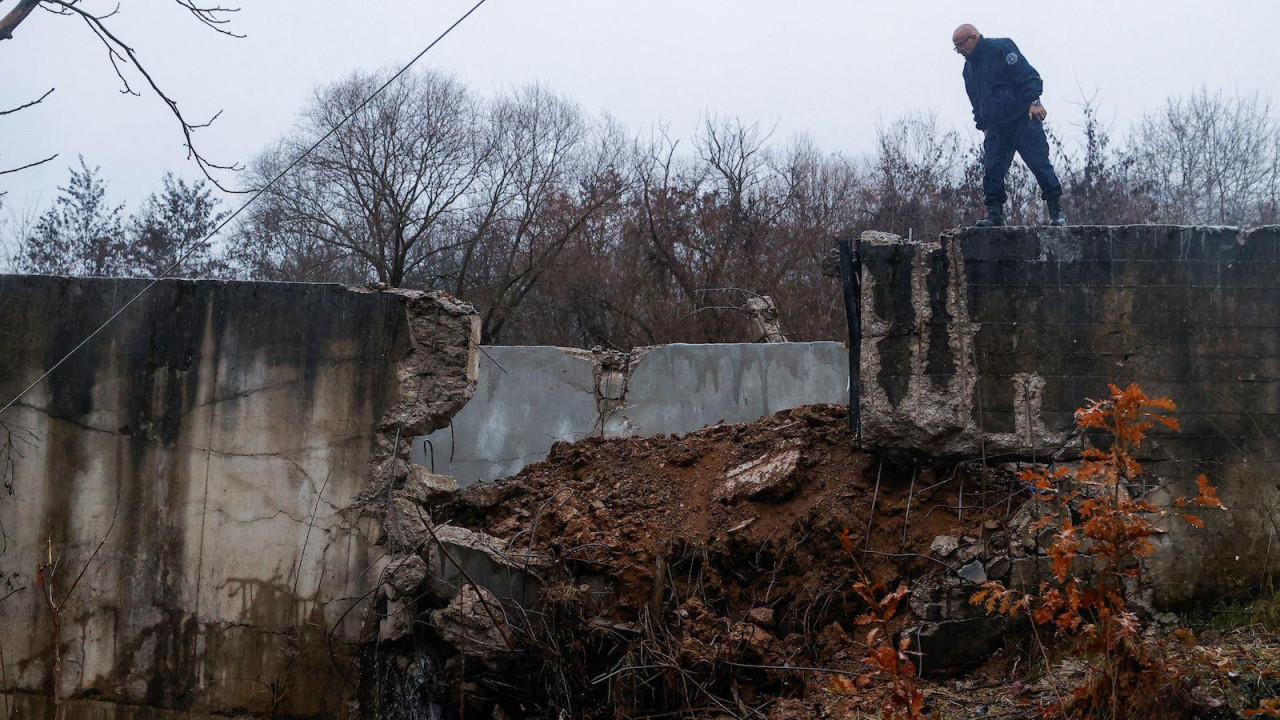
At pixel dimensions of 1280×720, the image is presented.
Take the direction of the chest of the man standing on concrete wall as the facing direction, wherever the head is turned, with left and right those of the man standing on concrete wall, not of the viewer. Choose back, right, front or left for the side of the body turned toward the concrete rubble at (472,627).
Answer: front

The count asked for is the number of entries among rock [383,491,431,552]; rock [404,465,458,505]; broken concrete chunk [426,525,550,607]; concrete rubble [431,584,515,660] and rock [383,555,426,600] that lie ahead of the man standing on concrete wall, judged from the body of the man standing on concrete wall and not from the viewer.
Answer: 5

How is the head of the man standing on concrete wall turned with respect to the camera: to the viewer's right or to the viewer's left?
to the viewer's left

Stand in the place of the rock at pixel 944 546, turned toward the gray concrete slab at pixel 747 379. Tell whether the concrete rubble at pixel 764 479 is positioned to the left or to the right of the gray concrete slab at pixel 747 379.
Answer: left

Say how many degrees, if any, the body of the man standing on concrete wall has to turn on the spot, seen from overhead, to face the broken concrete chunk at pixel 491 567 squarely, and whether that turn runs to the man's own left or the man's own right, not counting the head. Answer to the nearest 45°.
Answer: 0° — they already face it

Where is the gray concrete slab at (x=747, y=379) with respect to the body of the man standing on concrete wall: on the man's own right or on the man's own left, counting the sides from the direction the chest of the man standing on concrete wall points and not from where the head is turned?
on the man's own right

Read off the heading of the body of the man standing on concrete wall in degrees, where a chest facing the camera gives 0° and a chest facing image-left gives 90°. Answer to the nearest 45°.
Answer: approximately 45°

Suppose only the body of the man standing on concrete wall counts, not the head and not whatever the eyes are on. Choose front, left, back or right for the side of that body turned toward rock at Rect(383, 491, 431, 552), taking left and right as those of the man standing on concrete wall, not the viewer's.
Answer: front

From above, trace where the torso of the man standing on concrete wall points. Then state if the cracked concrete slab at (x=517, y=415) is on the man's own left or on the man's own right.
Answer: on the man's own right

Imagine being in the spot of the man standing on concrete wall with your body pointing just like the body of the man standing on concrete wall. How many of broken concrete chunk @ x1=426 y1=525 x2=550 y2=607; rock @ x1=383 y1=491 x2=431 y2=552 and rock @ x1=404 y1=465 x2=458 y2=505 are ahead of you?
3
